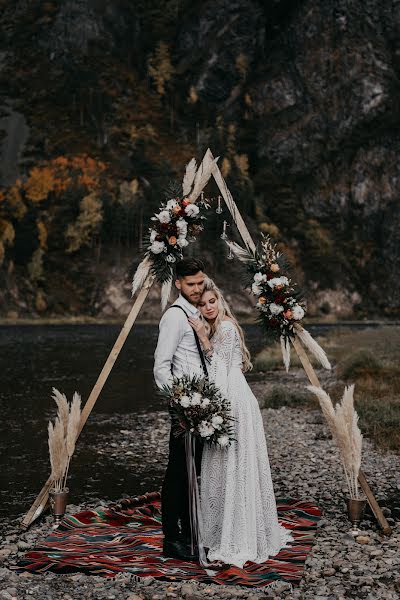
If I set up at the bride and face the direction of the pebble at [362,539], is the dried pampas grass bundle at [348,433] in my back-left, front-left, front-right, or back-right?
front-left

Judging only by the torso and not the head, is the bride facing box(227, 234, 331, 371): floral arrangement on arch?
no

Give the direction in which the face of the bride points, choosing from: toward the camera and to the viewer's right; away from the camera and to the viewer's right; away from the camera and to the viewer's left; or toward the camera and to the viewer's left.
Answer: toward the camera and to the viewer's left

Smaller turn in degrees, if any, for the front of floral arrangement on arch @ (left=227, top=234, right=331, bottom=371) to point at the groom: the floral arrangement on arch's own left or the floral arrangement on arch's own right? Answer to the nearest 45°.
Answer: approximately 45° to the floral arrangement on arch's own right

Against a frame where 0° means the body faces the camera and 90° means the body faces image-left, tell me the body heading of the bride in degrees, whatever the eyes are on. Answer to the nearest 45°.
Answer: approximately 90°

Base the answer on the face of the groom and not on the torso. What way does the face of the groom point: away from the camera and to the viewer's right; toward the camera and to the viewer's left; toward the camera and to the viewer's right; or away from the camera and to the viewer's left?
toward the camera and to the viewer's right

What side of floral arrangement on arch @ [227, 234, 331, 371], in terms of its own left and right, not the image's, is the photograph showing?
front
